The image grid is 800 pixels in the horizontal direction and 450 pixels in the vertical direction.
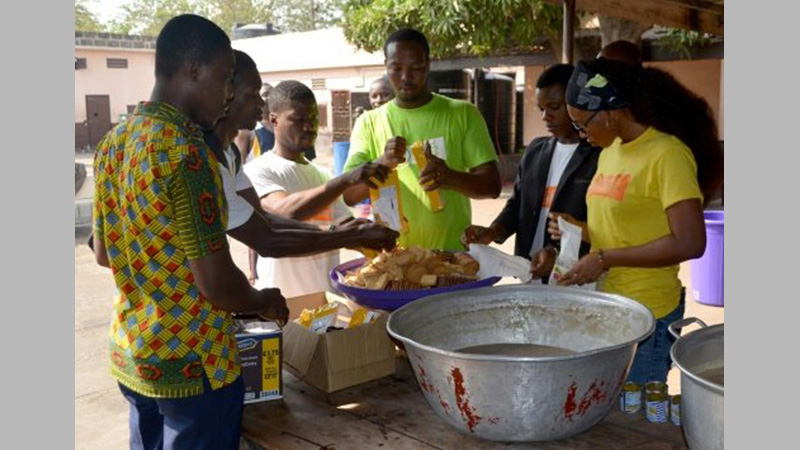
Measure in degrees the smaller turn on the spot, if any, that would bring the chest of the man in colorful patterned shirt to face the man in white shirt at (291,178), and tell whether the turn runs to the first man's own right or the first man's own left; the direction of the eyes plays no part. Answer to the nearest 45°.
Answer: approximately 45° to the first man's own left

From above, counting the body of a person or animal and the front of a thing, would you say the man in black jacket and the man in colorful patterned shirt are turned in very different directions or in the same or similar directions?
very different directions

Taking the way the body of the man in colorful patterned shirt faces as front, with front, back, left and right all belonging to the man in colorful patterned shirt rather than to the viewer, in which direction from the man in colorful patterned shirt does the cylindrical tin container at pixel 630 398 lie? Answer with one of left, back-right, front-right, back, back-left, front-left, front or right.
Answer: front-right

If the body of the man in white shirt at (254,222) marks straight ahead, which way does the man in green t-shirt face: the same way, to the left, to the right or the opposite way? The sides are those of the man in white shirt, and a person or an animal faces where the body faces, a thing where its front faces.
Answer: to the right

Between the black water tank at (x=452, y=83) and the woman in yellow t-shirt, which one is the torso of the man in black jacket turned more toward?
the woman in yellow t-shirt

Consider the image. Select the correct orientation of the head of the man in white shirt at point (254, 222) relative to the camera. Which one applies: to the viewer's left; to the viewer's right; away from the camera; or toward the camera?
to the viewer's right

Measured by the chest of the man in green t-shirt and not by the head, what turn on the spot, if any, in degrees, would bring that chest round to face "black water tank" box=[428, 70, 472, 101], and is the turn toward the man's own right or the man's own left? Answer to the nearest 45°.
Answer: approximately 180°

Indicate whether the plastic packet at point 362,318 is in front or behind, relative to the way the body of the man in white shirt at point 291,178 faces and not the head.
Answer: in front

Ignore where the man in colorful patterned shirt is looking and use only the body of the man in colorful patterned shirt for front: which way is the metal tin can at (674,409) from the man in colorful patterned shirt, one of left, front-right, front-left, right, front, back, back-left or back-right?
front-right

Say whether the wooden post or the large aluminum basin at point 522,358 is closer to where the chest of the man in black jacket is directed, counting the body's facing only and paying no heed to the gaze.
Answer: the large aluminum basin

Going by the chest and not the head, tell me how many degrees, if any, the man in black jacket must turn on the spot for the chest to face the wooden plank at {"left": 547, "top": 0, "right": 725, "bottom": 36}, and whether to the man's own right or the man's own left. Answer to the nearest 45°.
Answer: approximately 135° to the man's own right

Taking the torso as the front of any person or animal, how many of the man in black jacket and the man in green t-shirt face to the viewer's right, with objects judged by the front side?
0
